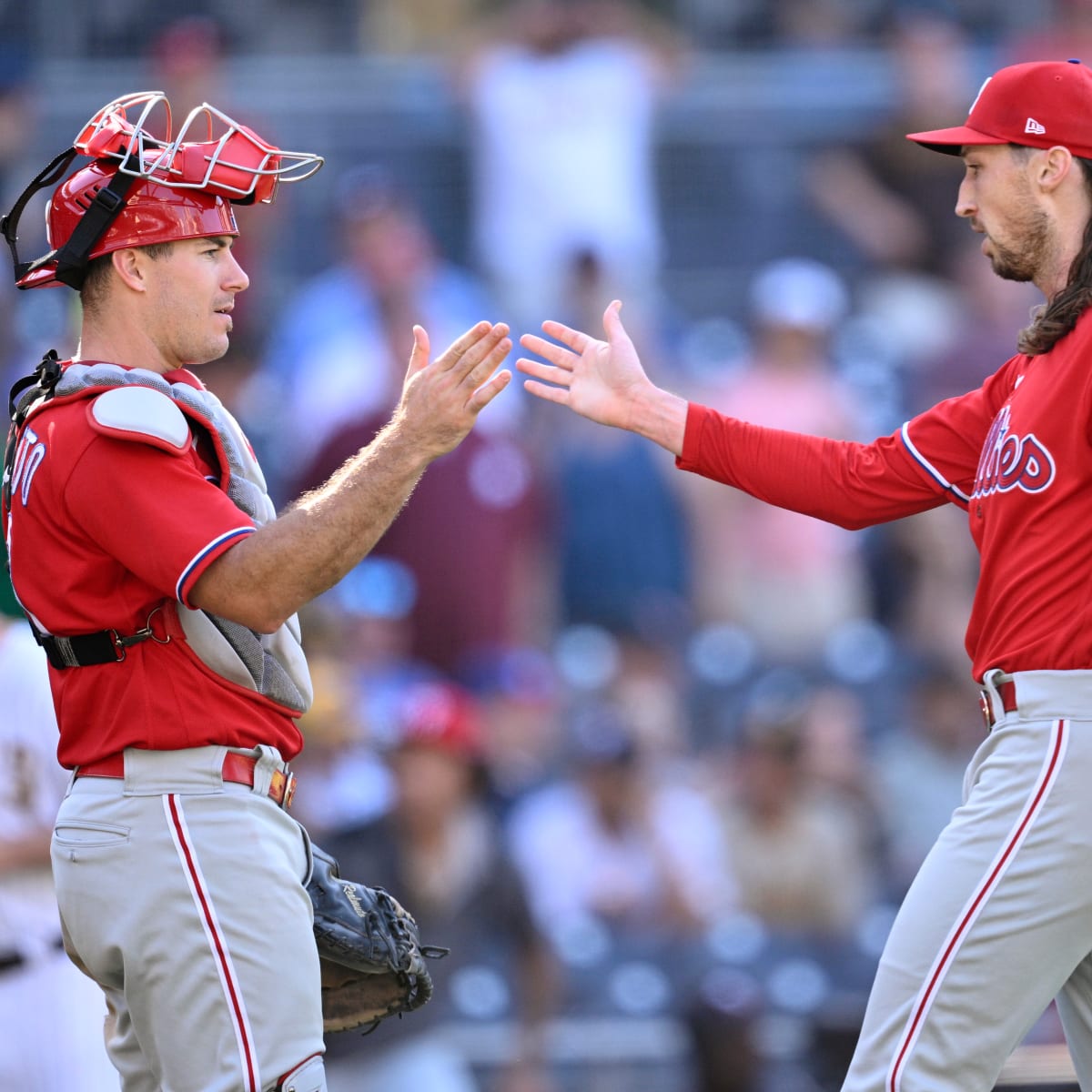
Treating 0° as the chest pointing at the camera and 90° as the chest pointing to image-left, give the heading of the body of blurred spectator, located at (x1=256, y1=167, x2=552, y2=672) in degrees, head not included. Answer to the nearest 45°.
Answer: approximately 0°

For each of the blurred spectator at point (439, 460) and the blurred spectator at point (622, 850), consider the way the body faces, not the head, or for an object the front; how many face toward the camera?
2

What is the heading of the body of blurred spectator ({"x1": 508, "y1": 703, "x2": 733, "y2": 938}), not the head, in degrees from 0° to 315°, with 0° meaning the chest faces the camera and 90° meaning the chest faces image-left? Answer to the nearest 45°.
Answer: approximately 0°

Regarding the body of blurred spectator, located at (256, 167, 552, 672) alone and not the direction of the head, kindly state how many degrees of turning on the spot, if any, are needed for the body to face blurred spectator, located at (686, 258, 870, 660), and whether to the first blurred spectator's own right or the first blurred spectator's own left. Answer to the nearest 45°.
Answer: approximately 90° to the first blurred spectator's own left

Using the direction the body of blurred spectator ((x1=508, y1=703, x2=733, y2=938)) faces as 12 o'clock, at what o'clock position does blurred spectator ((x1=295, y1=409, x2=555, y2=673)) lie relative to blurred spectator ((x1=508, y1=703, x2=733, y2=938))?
blurred spectator ((x1=295, y1=409, x2=555, y2=673)) is roughly at 5 o'clock from blurred spectator ((x1=508, y1=703, x2=733, y2=938)).

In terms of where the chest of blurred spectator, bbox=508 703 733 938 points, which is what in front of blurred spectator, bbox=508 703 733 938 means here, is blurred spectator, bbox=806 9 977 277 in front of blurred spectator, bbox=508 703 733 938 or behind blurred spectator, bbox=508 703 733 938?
behind

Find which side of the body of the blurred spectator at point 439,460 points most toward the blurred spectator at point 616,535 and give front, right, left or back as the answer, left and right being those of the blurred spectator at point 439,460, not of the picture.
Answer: left

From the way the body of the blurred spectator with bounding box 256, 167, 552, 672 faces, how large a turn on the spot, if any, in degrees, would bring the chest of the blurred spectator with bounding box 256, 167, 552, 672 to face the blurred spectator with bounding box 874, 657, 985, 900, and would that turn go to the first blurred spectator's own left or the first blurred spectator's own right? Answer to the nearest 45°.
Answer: approximately 45° to the first blurred spectator's own left
